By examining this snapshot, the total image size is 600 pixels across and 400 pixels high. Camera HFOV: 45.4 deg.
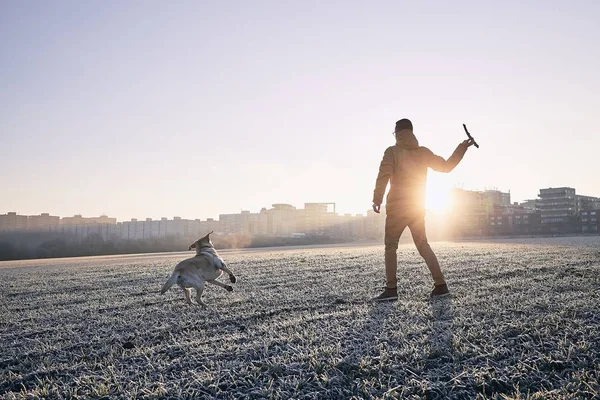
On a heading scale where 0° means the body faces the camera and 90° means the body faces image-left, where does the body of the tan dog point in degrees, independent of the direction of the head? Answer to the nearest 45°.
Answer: approximately 225°

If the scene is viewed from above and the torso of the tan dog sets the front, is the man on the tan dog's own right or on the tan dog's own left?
on the tan dog's own right
